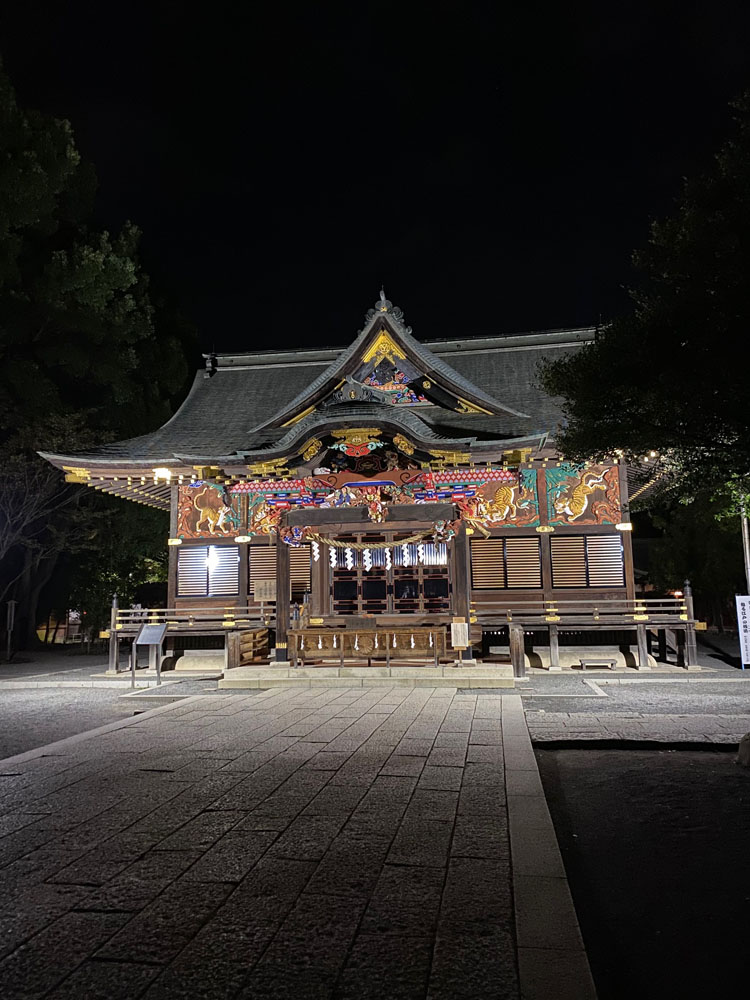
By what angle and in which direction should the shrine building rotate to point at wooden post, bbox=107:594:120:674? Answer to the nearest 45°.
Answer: approximately 90° to its right

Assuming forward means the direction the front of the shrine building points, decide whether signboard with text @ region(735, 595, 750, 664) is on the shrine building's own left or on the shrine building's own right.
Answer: on the shrine building's own left

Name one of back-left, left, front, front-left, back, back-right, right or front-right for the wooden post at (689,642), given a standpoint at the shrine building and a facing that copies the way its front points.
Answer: left

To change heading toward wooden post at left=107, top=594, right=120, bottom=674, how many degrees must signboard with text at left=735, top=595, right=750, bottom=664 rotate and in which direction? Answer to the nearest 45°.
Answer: approximately 90° to its right

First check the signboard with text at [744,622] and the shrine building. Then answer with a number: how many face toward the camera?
2

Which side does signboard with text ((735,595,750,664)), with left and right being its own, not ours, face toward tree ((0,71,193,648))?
right

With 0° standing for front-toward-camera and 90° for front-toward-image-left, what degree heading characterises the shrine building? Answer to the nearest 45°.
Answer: approximately 0°

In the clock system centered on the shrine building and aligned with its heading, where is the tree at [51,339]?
The tree is roughly at 4 o'clock from the shrine building.

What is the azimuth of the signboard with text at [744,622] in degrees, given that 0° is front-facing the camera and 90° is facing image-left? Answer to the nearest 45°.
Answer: approximately 0°

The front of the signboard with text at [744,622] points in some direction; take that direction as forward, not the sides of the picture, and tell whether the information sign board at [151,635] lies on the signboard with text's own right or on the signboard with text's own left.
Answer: on the signboard with text's own right
